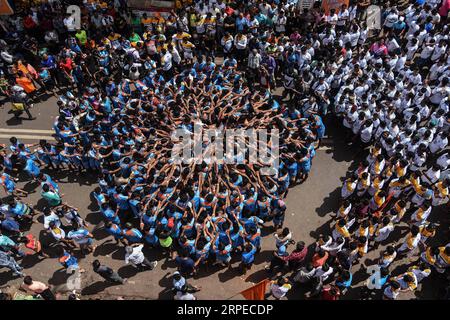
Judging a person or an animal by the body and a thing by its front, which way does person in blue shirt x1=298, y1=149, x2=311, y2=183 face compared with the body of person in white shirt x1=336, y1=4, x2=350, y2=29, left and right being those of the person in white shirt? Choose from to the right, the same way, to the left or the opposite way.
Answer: to the right

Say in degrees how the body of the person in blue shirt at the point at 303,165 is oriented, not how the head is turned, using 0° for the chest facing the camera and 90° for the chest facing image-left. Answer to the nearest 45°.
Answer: approximately 135°

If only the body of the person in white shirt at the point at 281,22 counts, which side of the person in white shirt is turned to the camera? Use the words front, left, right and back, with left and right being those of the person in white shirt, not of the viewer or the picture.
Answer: front

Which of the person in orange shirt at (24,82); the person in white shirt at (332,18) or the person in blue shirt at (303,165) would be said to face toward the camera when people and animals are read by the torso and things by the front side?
the person in white shirt

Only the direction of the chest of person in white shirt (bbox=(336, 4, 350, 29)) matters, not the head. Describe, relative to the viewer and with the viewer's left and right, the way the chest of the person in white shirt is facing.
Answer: facing the viewer and to the left of the viewer

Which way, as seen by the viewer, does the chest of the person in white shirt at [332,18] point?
toward the camera
